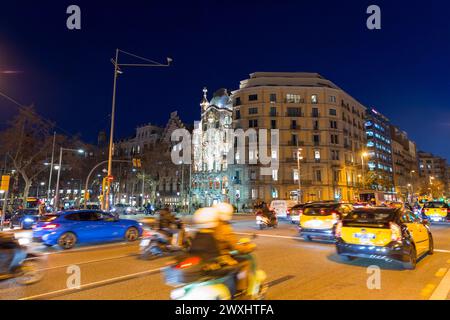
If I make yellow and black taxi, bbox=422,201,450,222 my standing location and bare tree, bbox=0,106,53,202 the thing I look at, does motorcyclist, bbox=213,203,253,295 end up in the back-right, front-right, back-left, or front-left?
front-left

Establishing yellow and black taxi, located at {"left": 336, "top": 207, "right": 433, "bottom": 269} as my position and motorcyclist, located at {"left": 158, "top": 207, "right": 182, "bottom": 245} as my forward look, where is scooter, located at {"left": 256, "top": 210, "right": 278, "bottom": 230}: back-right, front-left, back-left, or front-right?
front-right

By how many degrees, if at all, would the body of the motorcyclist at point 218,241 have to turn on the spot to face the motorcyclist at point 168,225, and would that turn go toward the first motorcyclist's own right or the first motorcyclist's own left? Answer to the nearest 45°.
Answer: approximately 90° to the first motorcyclist's own left

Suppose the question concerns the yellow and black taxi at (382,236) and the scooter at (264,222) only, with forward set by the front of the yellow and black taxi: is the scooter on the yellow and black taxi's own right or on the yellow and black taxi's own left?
on the yellow and black taxi's own left

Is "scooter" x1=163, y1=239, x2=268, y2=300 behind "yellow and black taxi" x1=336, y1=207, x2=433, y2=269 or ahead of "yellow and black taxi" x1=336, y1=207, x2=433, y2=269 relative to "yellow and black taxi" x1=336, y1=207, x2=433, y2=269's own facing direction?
behind

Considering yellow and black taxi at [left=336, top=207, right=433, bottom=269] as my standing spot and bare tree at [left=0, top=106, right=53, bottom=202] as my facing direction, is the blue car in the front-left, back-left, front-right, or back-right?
front-left
